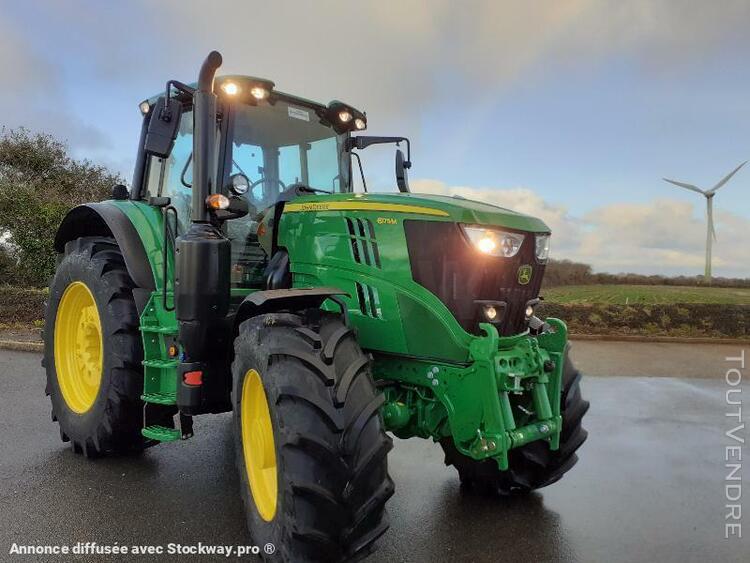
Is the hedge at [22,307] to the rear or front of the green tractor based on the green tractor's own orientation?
to the rear

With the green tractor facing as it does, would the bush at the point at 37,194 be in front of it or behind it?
behind

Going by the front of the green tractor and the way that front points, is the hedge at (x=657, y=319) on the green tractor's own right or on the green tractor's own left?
on the green tractor's own left

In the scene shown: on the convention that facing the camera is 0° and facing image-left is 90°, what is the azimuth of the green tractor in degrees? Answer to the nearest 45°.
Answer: approximately 315°
